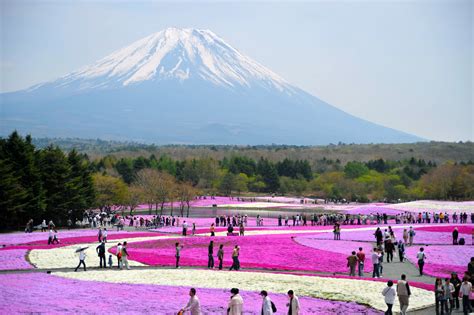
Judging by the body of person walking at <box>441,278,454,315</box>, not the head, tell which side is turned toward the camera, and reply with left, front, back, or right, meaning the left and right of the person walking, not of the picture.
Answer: front

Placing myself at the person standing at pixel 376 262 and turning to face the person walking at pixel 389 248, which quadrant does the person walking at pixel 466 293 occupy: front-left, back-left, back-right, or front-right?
back-right

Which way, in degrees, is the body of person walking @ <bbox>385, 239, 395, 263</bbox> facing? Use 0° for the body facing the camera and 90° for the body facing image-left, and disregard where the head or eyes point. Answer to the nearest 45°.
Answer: approximately 180°

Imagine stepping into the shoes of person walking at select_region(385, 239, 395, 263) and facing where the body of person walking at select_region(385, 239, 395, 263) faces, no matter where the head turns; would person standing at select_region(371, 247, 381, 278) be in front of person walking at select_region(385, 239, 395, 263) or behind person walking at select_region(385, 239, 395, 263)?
behind

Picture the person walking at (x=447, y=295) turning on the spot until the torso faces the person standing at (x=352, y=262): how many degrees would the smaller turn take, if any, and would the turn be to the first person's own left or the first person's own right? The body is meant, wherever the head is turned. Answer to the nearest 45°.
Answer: approximately 135° to the first person's own right

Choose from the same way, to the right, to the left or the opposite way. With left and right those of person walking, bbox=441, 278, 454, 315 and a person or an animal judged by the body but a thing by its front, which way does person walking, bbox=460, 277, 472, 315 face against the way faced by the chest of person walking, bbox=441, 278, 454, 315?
the same way

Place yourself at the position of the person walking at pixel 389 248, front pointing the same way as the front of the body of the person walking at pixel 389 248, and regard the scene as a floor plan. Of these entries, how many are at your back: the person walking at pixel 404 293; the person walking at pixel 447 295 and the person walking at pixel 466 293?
3

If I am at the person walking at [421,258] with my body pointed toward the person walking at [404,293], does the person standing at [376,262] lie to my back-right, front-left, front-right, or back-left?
front-right

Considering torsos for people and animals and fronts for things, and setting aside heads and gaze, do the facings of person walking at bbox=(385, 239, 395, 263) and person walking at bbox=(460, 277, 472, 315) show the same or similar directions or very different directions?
same or similar directions
